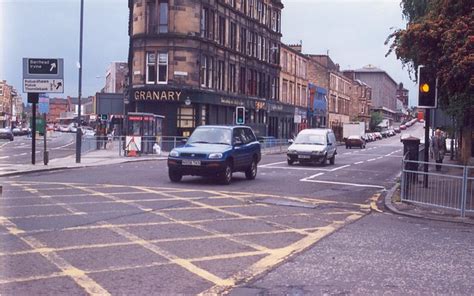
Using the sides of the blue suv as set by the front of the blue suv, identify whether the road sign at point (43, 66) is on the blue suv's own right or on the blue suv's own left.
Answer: on the blue suv's own right

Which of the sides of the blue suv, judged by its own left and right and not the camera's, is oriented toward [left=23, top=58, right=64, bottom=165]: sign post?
right

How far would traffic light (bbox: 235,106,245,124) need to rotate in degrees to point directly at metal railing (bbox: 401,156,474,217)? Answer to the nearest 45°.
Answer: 0° — it already faces it

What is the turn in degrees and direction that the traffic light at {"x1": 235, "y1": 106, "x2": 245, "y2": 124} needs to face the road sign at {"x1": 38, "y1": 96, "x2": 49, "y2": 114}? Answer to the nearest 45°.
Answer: approximately 45° to its right

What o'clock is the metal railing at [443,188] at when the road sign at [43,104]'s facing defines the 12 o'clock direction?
The metal railing is roughly at 11 o'clock from the road sign.

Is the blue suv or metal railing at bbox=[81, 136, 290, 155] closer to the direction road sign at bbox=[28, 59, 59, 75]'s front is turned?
the blue suv

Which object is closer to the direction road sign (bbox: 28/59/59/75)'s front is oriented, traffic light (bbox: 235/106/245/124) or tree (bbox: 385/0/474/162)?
the tree
